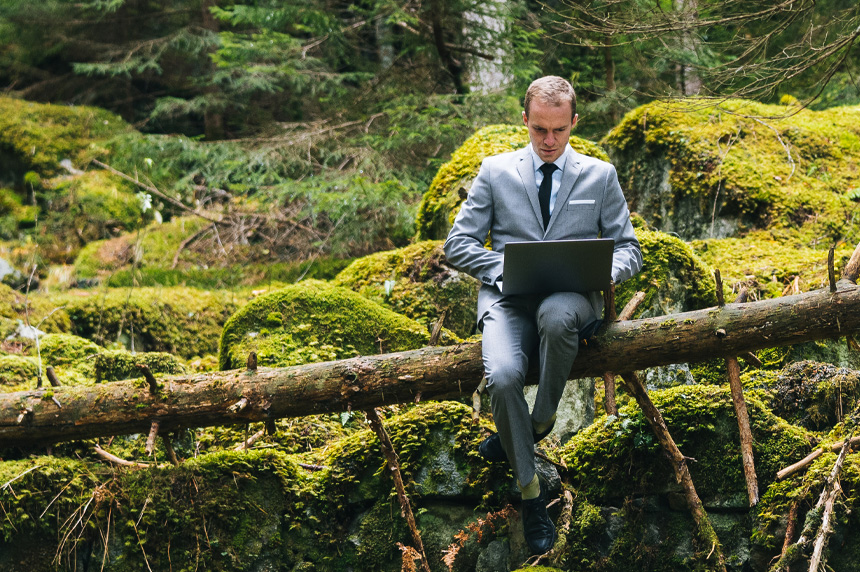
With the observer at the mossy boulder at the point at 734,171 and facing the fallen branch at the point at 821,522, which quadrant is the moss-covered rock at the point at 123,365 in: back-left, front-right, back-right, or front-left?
front-right

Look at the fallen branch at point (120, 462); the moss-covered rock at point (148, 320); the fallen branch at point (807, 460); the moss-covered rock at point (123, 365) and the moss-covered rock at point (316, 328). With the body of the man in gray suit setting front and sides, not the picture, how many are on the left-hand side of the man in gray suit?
1

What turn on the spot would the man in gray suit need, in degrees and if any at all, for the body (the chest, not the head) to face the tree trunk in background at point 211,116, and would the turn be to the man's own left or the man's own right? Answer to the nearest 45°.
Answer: approximately 135° to the man's own right

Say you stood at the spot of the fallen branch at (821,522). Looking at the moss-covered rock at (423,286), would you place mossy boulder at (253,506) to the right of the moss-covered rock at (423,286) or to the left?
left

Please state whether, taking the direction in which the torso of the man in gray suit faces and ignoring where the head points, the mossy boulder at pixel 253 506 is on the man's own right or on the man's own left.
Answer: on the man's own right

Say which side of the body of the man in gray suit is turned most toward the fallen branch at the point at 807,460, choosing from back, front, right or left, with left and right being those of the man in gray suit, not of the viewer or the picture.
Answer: left

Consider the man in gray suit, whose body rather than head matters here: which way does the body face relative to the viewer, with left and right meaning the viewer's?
facing the viewer

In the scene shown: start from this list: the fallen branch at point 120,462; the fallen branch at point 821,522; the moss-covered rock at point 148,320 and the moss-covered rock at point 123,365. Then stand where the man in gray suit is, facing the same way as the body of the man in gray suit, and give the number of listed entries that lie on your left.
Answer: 1

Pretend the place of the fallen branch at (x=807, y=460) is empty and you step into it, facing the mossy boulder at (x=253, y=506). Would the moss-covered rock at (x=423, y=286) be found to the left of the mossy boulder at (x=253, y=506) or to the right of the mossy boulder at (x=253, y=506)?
right

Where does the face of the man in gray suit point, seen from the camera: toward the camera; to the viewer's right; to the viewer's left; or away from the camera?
toward the camera

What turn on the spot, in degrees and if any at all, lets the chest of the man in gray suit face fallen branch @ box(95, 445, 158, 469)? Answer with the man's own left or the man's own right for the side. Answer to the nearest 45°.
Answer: approximately 90° to the man's own right

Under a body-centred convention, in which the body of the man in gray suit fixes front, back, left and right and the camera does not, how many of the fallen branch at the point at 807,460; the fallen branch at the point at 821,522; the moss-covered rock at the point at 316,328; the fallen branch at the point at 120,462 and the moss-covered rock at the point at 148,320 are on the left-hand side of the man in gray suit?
2

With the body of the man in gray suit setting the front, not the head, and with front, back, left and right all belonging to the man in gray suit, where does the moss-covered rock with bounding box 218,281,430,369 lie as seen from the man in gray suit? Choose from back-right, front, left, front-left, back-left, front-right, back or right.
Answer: back-right
